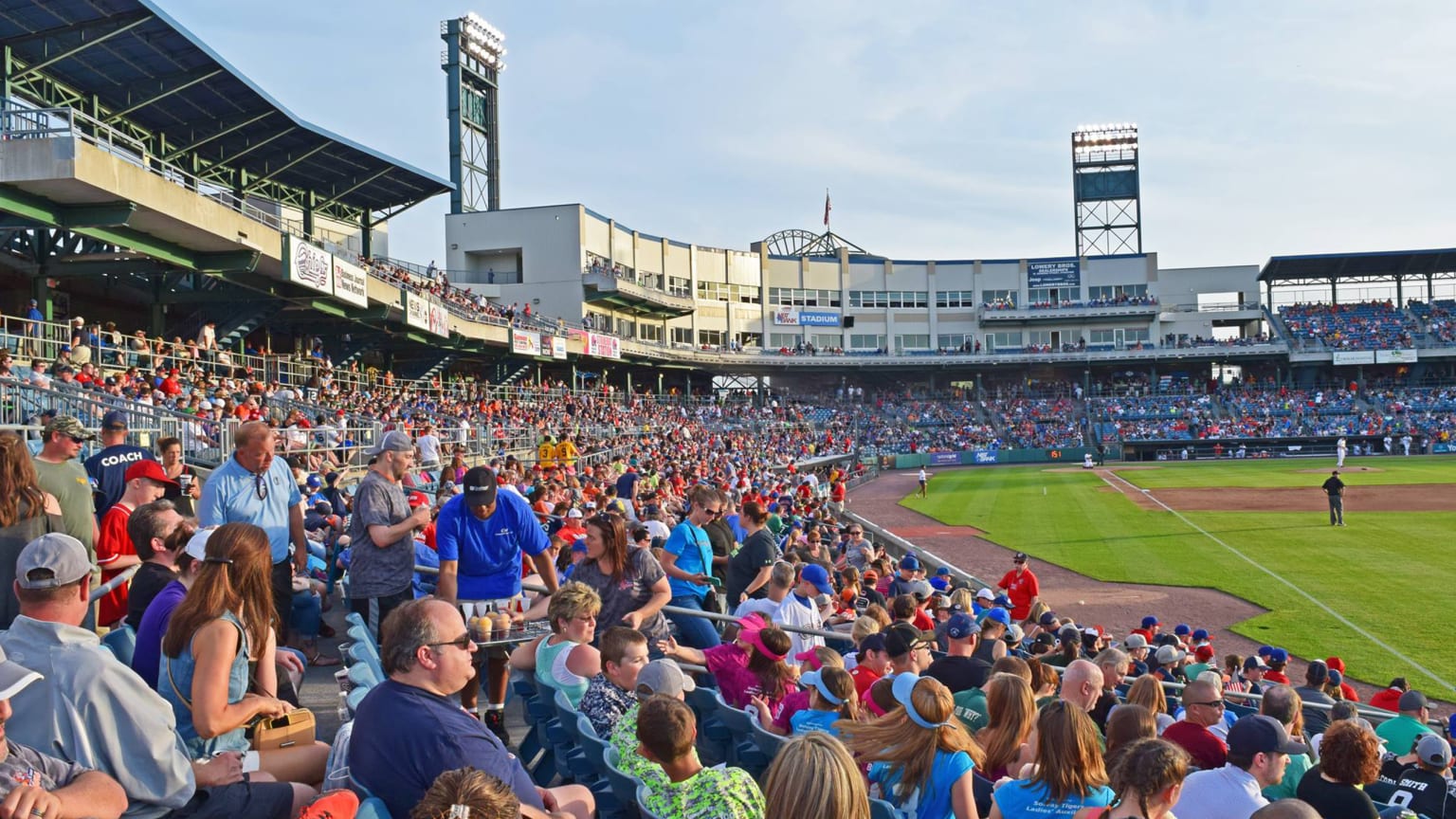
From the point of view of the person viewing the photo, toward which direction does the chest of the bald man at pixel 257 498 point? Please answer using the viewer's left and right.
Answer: facing the viewer and to the right of the viewer

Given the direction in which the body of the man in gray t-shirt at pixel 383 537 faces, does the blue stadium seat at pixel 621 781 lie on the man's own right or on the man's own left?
on the man's own right

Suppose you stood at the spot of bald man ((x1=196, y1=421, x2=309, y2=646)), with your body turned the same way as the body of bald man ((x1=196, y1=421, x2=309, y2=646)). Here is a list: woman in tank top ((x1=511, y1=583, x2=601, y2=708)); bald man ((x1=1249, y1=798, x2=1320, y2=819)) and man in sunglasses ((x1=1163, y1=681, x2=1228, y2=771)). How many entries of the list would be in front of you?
3

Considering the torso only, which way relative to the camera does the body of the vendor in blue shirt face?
toward the camera

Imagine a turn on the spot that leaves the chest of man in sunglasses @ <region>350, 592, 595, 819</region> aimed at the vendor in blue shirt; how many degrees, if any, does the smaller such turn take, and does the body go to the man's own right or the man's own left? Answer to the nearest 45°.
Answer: approximately 90° to the man's own left

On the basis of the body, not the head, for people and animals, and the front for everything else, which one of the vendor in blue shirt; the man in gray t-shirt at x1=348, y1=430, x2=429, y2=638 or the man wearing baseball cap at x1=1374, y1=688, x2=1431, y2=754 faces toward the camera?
the vendor in blue shirt

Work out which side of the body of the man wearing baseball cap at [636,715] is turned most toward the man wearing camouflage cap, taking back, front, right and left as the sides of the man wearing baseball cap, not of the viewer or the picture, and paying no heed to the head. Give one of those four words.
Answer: left

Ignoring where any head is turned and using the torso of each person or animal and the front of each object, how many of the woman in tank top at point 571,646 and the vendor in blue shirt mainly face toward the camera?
1

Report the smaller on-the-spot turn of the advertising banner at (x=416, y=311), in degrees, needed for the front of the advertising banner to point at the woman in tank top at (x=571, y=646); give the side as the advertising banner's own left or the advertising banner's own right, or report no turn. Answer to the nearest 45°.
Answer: approximately 45° to the advertising banner's own right

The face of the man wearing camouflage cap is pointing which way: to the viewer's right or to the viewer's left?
to the viewer's right

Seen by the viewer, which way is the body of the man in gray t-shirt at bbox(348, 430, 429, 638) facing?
to the viewer's right

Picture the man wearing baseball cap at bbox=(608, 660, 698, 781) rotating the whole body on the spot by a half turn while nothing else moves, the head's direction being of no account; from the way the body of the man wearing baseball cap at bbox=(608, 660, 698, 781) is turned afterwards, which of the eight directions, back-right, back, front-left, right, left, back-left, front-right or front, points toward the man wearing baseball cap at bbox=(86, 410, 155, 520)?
right

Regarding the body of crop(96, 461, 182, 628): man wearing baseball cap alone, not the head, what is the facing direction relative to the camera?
to the viewer's right

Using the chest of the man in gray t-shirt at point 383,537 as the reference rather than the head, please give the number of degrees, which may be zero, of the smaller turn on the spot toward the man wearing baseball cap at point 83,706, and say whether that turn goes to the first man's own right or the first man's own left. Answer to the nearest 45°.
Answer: approximately 90° to the first man's own right

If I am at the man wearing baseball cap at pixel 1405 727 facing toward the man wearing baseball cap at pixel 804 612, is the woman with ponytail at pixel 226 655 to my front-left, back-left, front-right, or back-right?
front-left

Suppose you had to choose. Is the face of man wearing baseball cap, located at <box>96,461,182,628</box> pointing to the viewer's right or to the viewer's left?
to the viewer's right

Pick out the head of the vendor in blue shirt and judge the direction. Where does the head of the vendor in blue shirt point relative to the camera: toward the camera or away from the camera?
toward the camera

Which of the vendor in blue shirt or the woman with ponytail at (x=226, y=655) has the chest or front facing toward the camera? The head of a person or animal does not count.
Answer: the vendor in blue shirt
